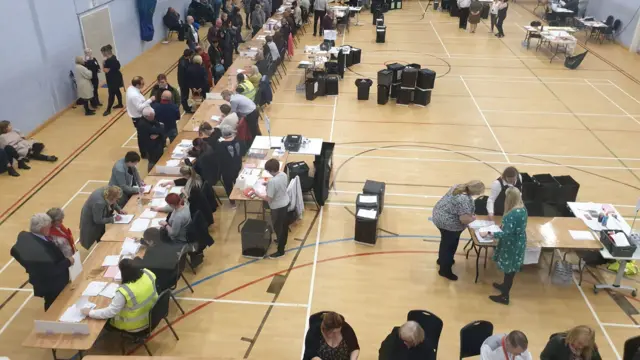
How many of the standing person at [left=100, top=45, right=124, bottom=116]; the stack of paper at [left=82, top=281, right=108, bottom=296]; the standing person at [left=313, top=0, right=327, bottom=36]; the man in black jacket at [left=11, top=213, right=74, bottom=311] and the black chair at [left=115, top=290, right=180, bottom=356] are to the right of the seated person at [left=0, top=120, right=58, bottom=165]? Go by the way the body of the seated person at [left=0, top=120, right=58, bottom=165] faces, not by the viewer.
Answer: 3

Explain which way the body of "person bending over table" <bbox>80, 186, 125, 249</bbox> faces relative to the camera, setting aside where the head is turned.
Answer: to the viewer's right

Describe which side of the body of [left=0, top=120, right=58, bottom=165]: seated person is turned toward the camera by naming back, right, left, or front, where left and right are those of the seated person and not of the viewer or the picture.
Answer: right

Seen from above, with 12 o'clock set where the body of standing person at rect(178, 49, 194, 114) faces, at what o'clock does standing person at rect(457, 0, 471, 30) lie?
standing person at rect(457, 0, 471, 30) is roughly at 11 o'clock from standing person at rect(178, 49, 194, 114).

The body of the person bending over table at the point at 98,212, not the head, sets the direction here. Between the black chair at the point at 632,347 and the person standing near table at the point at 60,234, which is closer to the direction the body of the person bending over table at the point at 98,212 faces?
the black chair

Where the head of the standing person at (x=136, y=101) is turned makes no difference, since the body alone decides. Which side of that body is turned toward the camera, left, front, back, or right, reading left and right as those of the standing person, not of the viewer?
right

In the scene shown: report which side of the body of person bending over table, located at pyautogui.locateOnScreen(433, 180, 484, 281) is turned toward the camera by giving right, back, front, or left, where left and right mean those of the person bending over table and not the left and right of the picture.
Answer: right

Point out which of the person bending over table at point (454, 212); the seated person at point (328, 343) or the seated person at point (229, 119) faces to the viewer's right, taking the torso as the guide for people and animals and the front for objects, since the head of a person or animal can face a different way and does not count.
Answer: the person bending over table

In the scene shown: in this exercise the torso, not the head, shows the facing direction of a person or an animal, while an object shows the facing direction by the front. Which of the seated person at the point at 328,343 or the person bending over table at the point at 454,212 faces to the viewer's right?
the person bending over table

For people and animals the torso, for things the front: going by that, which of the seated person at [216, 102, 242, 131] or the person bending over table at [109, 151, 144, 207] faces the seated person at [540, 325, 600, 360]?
the person bending over table

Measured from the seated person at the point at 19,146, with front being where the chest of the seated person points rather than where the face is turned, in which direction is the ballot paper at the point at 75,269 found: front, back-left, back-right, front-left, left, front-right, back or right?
right

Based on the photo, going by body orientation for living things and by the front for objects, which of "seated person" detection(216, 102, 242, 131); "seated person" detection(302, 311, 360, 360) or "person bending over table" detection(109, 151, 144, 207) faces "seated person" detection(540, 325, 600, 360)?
the person bending over table

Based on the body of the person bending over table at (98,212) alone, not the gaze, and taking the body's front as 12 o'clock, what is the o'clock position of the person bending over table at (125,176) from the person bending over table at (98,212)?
the person bending over table at (125,176) is roughly at 10 o'clock from the person bending over table at (98,212).

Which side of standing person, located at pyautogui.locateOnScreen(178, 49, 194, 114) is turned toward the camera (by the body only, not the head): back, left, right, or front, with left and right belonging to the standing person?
right

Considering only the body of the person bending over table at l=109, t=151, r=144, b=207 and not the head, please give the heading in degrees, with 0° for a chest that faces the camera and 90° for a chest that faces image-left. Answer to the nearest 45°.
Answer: approximately 315°

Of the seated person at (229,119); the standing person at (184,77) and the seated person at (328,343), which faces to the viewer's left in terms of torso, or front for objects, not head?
the seated person at (229,119)

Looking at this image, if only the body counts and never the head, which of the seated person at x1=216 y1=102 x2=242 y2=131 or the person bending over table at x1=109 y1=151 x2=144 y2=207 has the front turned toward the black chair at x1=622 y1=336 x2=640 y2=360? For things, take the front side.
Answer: the person bending over table
